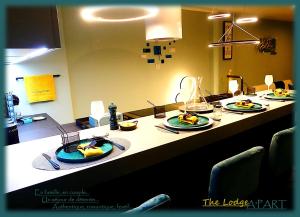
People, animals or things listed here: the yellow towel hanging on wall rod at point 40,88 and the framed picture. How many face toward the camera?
2

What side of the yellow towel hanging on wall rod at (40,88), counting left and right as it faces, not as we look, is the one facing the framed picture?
left

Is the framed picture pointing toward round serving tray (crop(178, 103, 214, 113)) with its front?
yes

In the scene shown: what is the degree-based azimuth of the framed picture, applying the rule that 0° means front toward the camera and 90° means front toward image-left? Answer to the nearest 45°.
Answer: approximately 0°

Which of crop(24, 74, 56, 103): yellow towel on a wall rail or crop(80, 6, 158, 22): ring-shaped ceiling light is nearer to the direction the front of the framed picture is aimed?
the ring-shaped ceiling light
